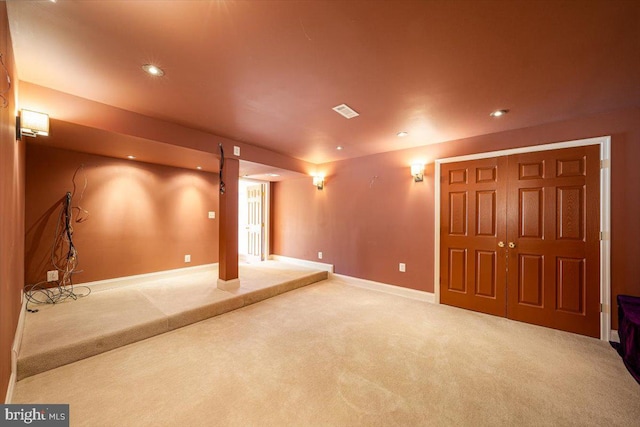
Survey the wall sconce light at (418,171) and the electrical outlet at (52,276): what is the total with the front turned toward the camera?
2

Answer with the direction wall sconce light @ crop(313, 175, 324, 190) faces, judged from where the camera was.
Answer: facing the viewer and to the left of the viewer

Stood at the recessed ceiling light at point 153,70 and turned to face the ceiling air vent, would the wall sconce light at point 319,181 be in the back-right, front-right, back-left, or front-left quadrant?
front-left

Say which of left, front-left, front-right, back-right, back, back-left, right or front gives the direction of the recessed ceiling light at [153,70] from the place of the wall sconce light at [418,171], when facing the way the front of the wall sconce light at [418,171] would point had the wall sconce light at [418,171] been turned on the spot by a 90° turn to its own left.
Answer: back-right

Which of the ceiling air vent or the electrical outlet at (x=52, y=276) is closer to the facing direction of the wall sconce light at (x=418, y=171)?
the ceiling air vent

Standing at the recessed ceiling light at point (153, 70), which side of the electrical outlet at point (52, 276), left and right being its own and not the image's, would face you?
front

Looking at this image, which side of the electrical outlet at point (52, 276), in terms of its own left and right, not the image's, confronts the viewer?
front

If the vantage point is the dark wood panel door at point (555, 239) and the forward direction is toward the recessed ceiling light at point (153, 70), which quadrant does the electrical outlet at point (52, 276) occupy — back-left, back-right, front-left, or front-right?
front-right

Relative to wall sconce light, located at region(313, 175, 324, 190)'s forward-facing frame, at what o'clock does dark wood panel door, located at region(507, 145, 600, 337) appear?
The dark wood panel door is roughly at 9 o'clock from the wall sconce light.

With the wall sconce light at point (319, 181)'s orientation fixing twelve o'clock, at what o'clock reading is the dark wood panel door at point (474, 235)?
The dark wood panel door is roughly at 9 o'clock from the wall sconce light.

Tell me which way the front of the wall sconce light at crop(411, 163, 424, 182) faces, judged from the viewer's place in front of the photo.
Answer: facing the viewer

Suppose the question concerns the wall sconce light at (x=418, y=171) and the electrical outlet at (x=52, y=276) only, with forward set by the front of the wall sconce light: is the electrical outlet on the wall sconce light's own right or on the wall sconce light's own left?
on the wall sconce light's own right
